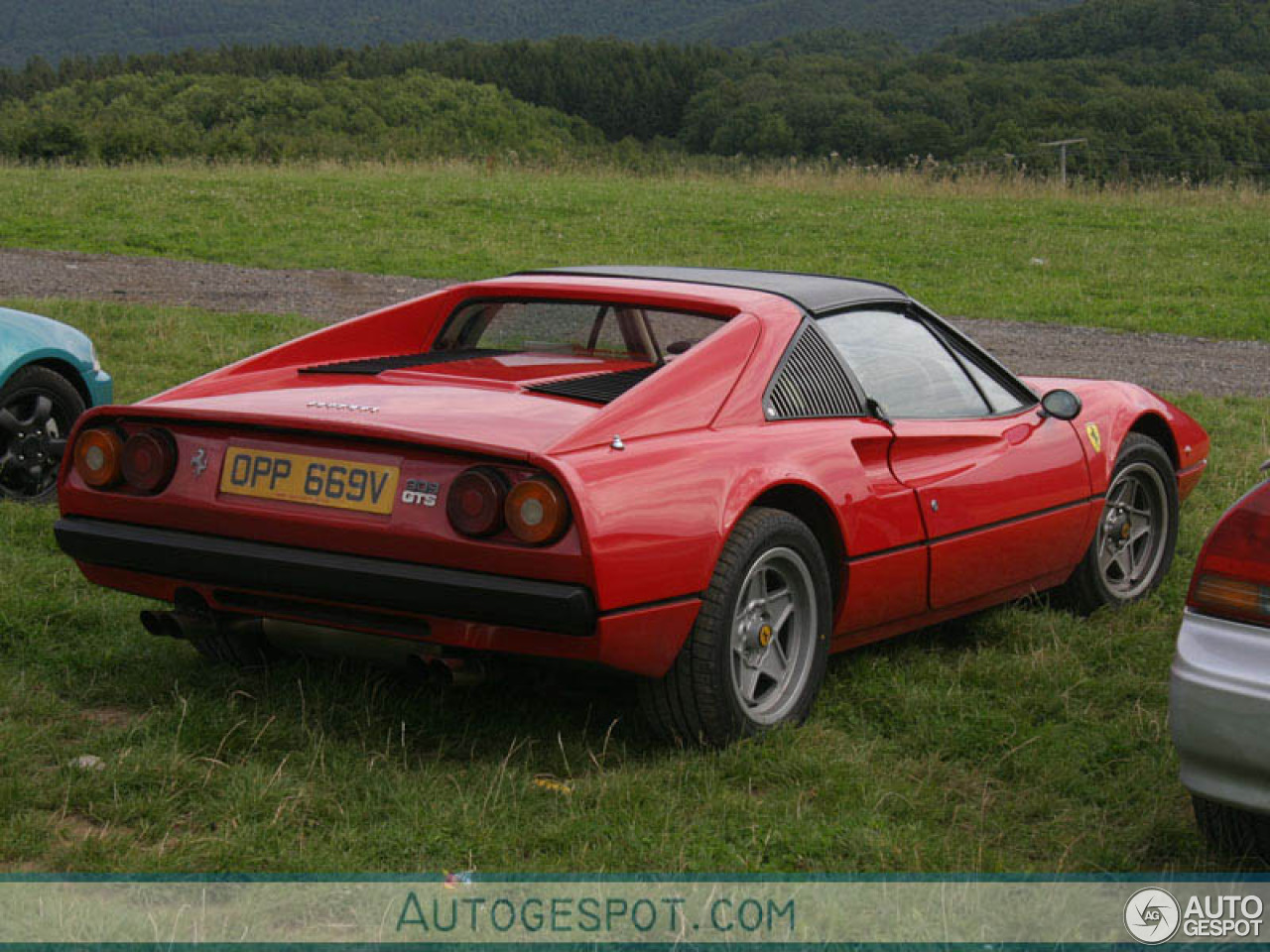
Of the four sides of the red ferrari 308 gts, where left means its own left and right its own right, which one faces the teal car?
left

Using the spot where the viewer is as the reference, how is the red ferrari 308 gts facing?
facing away from the viewer and to the right of the viewer

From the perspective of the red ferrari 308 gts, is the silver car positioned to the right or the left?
on its right
